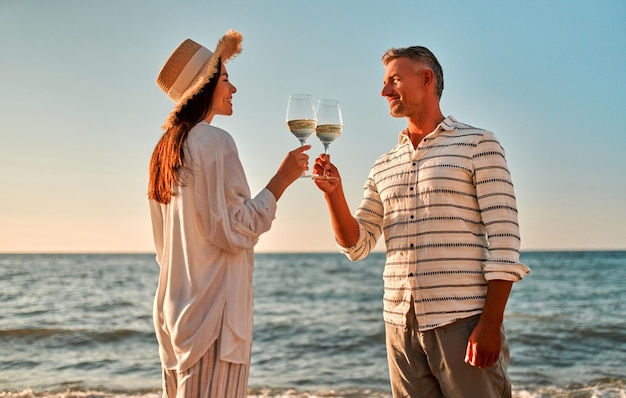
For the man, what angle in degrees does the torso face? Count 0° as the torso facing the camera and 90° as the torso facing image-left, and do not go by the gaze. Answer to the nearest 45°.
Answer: approximately 45°

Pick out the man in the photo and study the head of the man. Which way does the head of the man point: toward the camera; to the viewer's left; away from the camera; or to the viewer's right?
to the viewer's left

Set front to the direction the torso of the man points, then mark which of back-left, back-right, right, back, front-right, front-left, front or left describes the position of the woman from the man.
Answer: front

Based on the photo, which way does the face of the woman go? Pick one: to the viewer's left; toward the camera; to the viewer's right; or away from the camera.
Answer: to the viewer's right
